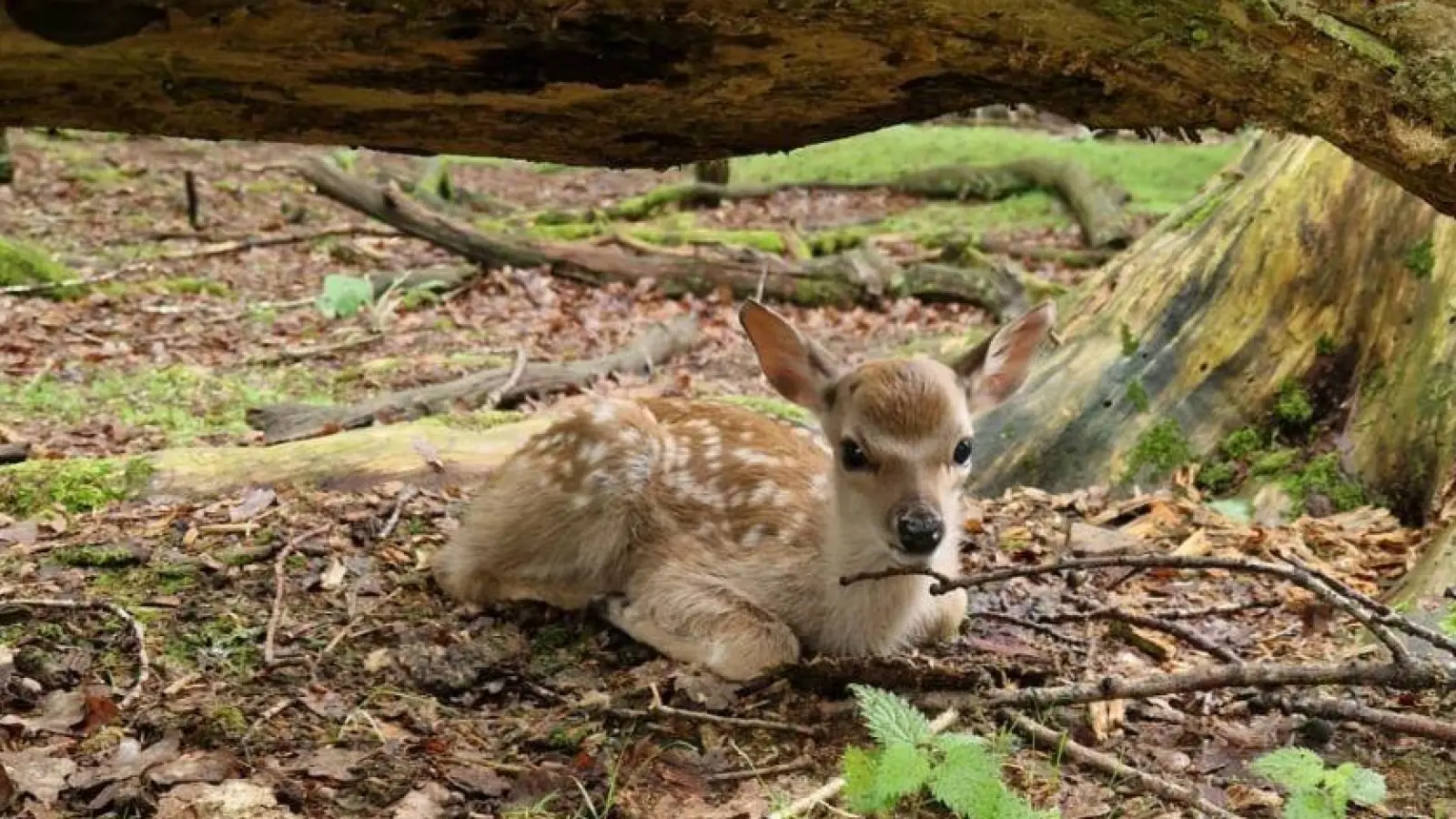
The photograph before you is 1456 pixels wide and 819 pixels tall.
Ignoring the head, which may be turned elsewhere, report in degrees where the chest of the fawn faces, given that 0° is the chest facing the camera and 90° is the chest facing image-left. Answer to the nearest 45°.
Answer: approximately 315°

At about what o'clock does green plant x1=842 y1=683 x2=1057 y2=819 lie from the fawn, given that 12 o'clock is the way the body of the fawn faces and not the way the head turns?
The green plant is roughly at 1 o'clock from the fawn.

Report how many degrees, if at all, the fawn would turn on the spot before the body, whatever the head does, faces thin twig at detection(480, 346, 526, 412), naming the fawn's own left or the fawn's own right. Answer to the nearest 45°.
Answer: approximately 180°

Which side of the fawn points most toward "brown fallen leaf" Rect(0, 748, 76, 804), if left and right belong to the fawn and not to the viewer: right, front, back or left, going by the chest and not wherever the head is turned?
right

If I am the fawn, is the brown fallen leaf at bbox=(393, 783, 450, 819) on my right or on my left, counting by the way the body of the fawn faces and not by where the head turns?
on my right

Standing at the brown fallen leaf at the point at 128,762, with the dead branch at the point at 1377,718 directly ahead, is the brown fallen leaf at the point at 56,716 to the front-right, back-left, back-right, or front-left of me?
back-left

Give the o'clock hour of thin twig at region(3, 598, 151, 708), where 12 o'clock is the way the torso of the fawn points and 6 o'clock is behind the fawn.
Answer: The thin twig is roughly at 4 o'clock from the fawn.

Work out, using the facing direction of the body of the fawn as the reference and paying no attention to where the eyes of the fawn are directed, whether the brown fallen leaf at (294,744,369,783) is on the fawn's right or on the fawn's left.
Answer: on the fawn's right

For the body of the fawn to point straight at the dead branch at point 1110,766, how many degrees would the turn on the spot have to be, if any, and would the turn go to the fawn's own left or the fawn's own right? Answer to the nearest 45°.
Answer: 0° — it already faces it

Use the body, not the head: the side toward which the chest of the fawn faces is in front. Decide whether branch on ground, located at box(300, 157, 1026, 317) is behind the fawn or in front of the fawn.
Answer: behind

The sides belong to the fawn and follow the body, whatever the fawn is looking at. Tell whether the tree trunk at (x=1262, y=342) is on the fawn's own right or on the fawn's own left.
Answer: on the fawn's own left

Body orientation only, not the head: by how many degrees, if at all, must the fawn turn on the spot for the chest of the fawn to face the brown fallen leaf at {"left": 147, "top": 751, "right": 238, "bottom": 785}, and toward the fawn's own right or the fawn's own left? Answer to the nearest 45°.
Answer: approximately 90° to the fawn's own right

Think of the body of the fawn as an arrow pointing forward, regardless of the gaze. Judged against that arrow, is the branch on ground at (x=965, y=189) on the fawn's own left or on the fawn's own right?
on the fawn's own left

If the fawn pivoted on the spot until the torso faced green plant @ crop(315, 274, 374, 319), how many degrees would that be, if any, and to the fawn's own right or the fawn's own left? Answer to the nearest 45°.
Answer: approximately 180°

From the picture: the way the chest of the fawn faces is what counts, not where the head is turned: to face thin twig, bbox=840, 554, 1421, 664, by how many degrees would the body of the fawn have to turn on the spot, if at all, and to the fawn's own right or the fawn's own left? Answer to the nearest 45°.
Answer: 0° — it already faces it

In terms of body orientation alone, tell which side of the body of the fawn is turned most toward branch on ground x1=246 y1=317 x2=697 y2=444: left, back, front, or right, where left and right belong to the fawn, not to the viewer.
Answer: back

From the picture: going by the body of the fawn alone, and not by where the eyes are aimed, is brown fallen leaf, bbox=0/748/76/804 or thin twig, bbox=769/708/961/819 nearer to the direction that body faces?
the thin twig
